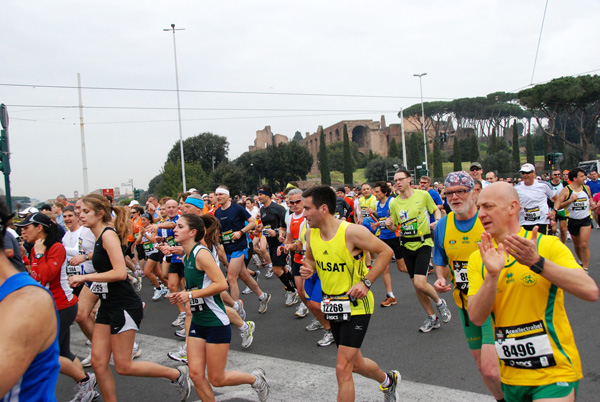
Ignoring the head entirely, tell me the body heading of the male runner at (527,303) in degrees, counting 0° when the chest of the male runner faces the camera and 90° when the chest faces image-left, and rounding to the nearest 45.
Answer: approximately 45°

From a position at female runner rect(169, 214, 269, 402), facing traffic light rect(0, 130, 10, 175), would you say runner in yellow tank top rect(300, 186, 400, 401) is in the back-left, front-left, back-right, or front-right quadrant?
back-right

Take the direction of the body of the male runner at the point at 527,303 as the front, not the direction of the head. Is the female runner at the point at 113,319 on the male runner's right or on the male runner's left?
on the male runner's right

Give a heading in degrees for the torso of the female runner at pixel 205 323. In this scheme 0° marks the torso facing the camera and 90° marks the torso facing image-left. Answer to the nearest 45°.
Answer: approximately 90°

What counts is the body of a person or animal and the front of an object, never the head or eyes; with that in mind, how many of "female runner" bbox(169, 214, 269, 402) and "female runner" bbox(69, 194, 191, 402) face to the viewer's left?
2

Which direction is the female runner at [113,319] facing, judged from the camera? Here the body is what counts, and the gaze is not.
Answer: to the viewer's left

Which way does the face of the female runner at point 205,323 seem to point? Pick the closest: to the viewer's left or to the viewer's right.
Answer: to the viewer's left
